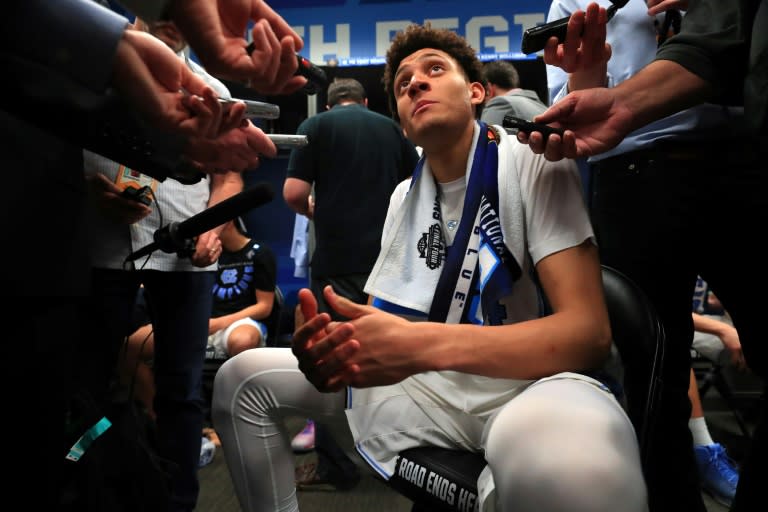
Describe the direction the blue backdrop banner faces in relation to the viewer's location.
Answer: facing the viewer
